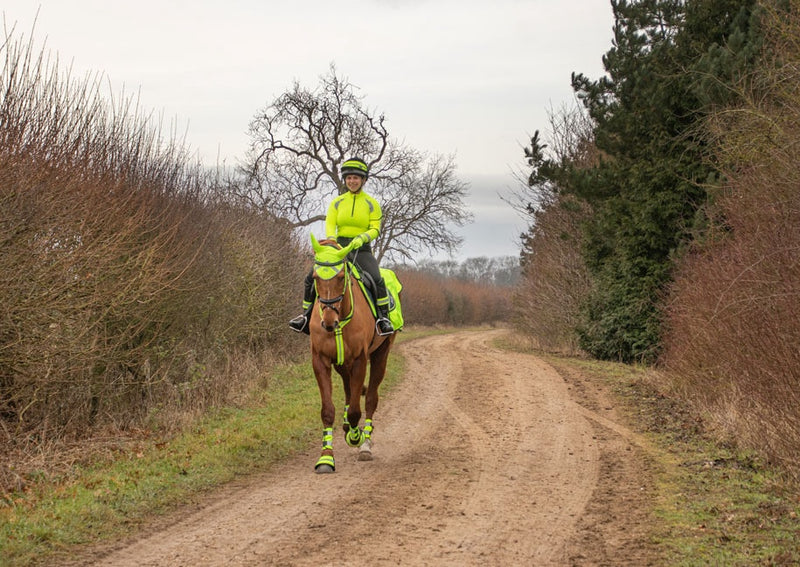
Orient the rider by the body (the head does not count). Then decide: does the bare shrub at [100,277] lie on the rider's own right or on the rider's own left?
on the rider's own right

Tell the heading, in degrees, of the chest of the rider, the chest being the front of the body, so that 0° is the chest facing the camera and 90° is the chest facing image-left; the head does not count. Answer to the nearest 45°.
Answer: approximately 0°

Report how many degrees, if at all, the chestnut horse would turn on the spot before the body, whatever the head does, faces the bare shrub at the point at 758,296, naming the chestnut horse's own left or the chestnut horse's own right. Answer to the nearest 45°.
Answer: approximately 90° to the chestnut horse's own left

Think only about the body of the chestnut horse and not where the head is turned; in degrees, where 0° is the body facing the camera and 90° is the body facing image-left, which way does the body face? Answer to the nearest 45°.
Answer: approximately 0°

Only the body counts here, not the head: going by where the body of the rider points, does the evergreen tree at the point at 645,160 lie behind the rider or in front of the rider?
behind
